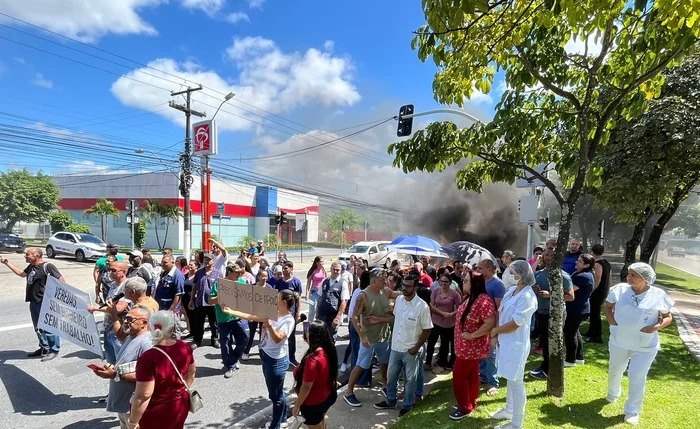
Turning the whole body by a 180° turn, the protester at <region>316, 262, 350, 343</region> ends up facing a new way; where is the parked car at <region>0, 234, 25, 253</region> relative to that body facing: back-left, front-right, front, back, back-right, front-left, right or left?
front-left

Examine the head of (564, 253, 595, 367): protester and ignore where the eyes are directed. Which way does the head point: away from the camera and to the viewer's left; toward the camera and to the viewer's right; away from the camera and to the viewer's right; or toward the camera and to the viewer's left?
toward the camera and to the viewer's left

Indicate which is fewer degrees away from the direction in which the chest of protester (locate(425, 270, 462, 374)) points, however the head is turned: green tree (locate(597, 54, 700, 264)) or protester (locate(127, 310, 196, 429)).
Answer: the protester

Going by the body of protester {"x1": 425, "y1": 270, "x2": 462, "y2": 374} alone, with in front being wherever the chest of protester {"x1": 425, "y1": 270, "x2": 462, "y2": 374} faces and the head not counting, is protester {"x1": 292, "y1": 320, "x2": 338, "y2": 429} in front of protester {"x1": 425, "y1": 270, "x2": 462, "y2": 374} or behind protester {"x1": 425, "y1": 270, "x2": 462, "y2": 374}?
in front

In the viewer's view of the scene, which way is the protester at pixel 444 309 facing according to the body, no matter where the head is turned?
toward the camera

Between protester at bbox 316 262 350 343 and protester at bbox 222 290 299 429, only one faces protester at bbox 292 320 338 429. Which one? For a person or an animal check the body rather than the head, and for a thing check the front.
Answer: protester at bbox 316 262 350 343
